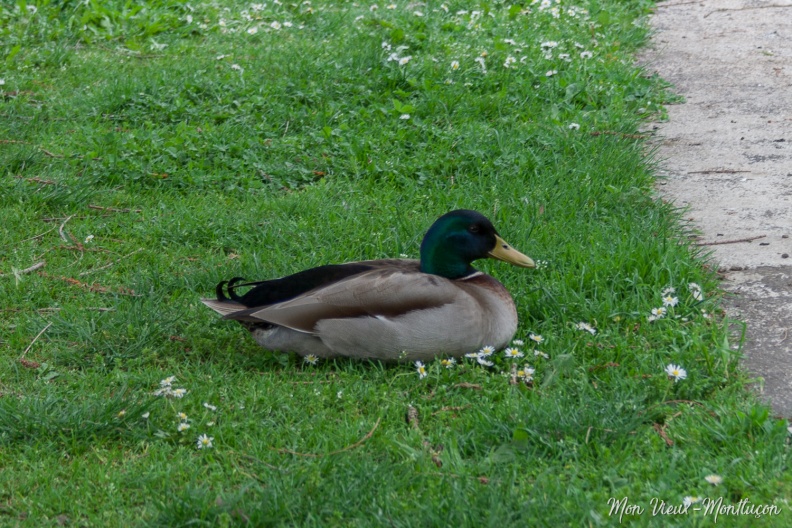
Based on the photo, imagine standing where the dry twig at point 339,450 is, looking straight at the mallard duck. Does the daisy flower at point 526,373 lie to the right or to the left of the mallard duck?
right

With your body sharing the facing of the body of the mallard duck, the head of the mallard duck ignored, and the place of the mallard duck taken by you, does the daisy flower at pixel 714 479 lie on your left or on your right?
on your right

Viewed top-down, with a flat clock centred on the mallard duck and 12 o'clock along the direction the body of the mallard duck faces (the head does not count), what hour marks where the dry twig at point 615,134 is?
The dry twig is roughly at 10 o'clock from the mallard duck.

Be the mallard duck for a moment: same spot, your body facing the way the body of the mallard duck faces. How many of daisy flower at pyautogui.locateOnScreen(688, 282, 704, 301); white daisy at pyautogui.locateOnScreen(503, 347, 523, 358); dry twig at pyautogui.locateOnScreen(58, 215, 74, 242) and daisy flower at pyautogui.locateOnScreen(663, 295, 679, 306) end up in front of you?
3

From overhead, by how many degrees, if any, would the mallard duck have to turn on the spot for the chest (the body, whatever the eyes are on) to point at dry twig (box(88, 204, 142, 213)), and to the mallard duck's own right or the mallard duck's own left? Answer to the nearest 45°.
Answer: approximately 135° to the mallard duck's own left

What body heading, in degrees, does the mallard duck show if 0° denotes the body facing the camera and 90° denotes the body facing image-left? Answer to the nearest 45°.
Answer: approximately 270°

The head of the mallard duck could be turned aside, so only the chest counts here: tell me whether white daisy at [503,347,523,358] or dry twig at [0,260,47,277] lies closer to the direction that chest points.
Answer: the white daisy

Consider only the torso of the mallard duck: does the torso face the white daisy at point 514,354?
yes

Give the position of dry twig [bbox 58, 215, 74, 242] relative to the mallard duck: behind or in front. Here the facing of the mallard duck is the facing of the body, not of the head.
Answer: behind

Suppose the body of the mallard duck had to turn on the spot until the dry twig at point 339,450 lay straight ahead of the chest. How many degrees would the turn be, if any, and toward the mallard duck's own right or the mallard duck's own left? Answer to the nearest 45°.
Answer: approximately 90° to the mallard duck's own right

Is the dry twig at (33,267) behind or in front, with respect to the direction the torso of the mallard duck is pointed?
behind
